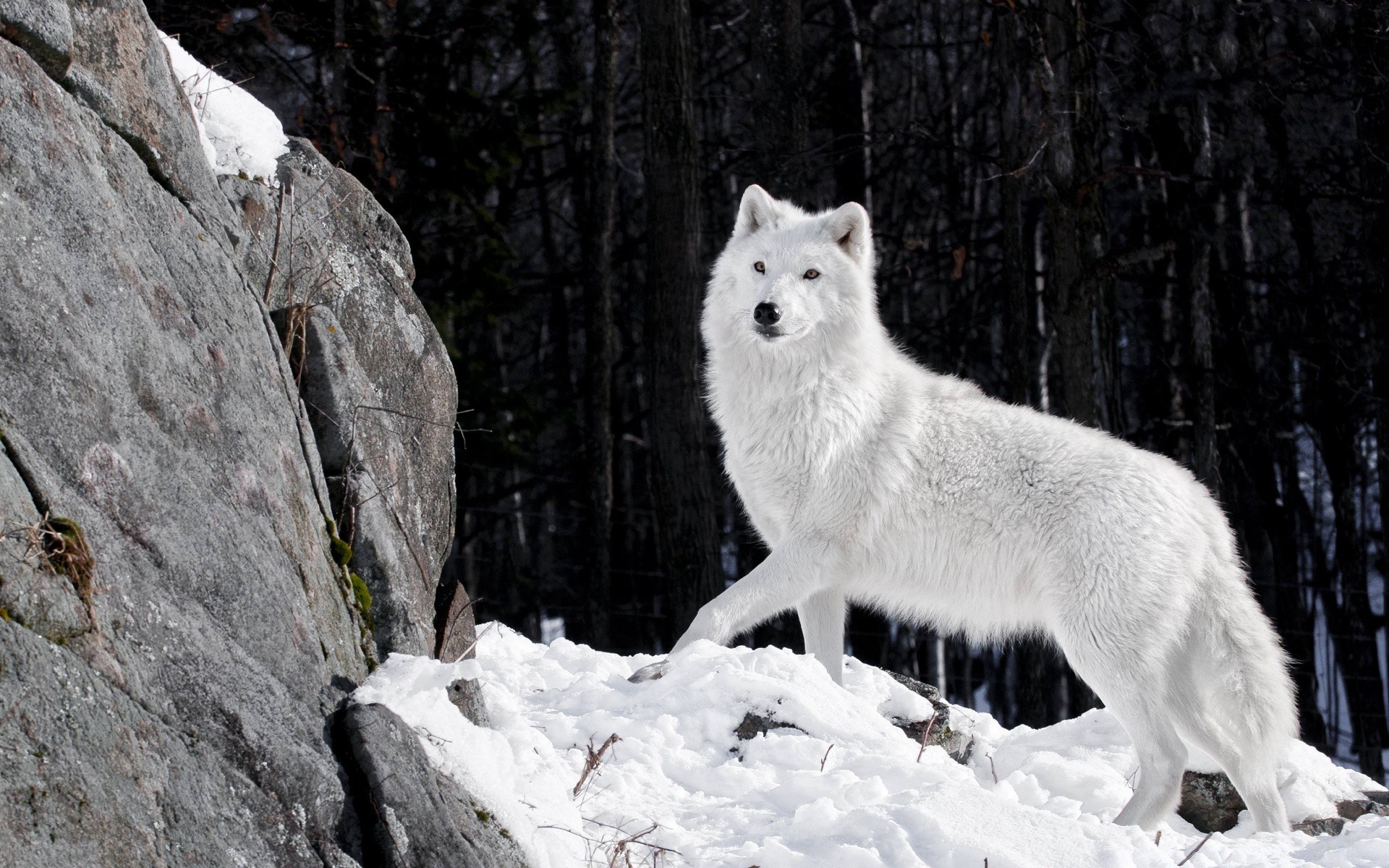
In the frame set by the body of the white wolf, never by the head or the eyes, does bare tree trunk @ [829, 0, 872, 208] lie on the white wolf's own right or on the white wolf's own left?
on the white wolf's own right

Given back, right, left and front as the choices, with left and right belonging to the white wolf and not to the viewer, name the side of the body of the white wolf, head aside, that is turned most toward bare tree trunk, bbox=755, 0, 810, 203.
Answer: right

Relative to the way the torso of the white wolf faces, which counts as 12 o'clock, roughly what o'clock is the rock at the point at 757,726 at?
The rock is roughly at 10 o'clock from the white wolf.

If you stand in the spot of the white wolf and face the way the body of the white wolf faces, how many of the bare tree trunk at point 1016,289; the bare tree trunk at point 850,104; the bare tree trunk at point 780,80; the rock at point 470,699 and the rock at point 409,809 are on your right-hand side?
3

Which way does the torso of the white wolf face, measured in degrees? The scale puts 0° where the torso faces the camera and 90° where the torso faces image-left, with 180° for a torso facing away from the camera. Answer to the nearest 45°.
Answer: approximately 90°

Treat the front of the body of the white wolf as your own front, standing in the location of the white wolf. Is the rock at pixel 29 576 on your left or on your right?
on your left

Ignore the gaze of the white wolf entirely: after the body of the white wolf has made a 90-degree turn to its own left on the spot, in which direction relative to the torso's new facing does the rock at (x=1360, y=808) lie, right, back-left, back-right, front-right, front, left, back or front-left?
left

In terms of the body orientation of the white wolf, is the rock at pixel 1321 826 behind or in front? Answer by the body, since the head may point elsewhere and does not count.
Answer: behind

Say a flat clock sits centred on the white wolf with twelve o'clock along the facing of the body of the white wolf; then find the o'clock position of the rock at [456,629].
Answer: The rock is roughly at 11 o'clock from the white wolf.

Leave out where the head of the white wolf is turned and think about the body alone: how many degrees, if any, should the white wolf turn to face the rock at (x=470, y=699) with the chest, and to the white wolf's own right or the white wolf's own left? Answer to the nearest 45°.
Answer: approximately 45° to the white wolf's own left

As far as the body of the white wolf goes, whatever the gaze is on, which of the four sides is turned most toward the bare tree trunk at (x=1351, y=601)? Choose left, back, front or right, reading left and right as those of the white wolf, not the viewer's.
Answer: right
